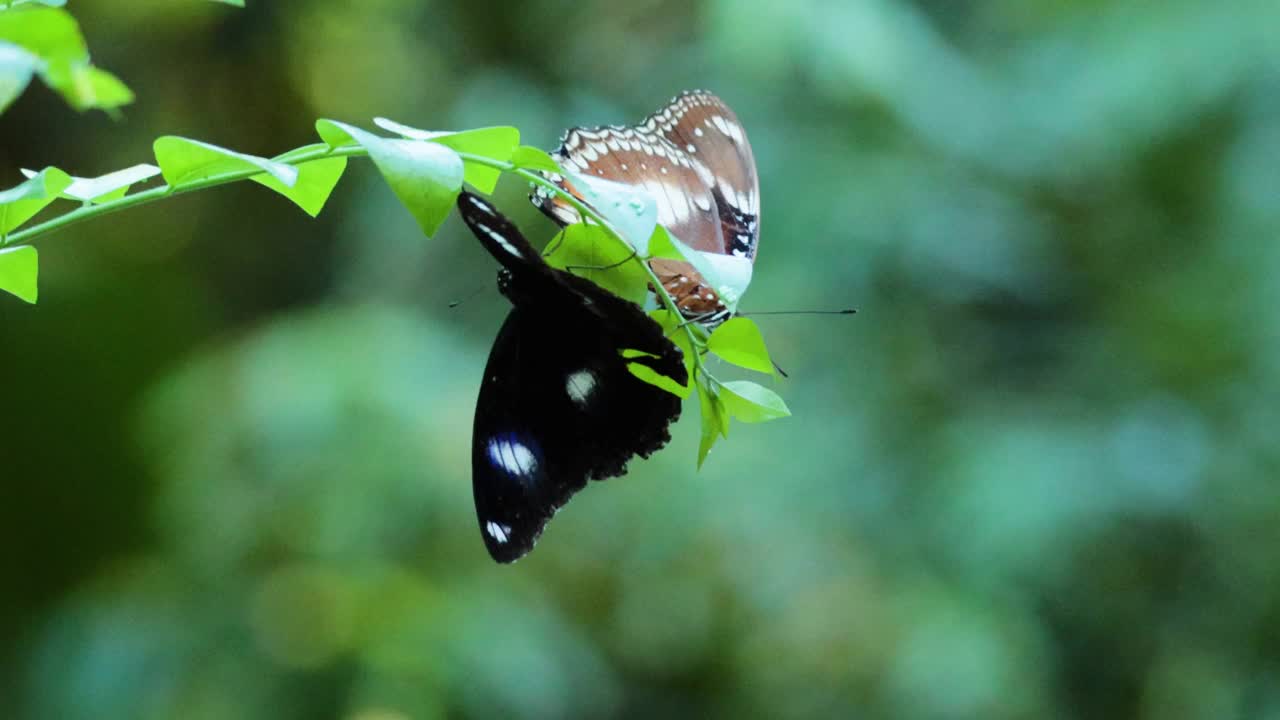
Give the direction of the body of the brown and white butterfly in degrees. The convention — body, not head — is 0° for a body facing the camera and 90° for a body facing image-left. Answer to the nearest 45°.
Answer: approximately 270°

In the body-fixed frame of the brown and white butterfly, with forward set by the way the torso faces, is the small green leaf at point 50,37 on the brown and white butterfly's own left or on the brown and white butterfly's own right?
on the brown and white butterfly's own right
